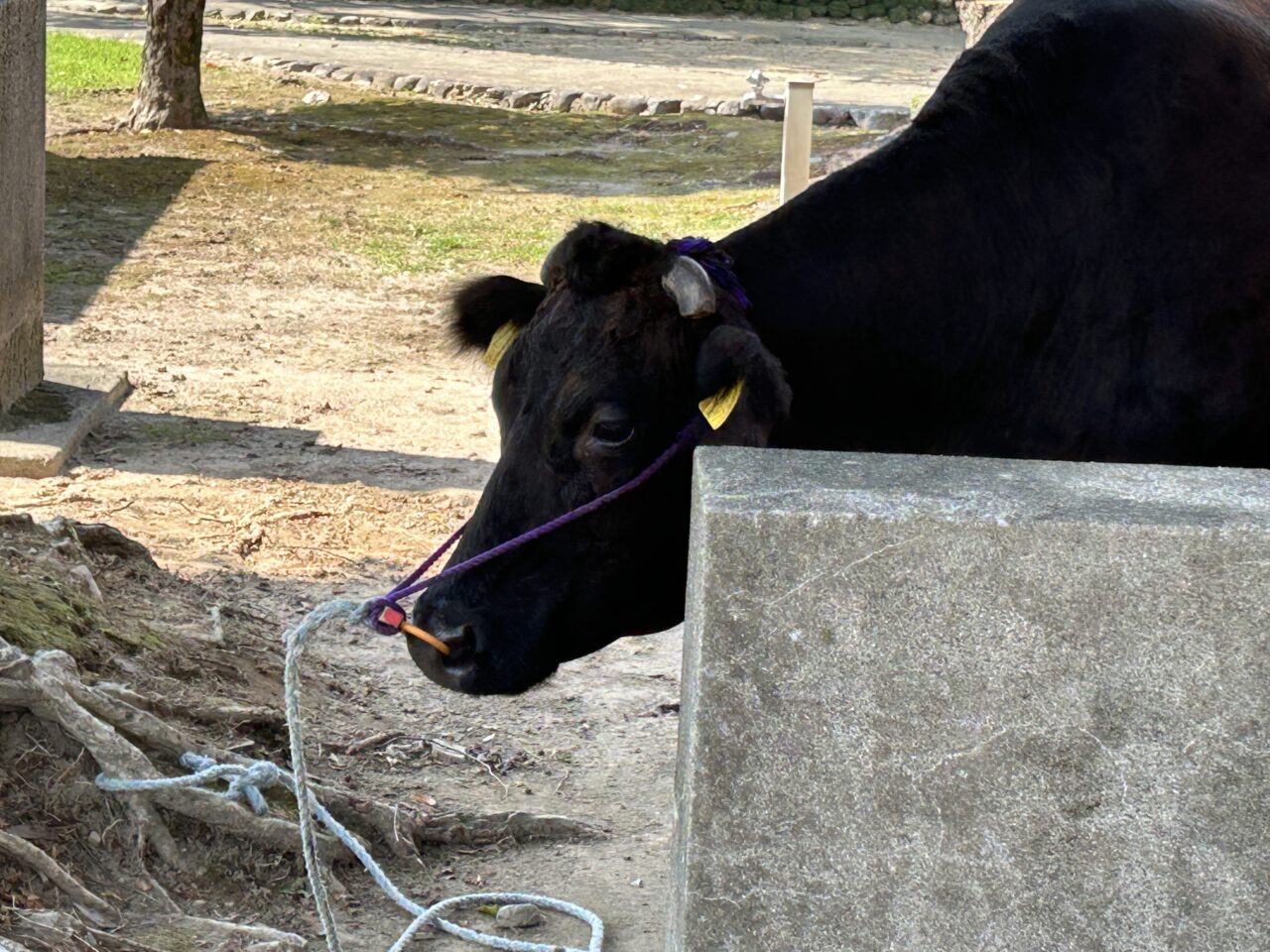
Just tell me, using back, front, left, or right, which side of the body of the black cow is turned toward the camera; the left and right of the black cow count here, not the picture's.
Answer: left

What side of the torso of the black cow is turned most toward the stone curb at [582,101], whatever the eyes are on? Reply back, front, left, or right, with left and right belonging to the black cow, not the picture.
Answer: right

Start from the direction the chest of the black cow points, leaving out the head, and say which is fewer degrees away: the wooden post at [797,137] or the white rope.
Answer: the white rope

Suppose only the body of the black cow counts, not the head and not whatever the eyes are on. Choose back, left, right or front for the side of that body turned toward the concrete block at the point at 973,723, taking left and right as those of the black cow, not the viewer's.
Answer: left

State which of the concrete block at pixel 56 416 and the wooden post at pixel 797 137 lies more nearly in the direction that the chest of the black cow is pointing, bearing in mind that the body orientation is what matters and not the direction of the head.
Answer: the concrete block

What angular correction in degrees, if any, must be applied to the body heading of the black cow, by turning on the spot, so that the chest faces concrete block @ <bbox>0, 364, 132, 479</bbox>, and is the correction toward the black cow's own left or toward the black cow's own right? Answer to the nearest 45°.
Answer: approximately 45° to the black cow's own right

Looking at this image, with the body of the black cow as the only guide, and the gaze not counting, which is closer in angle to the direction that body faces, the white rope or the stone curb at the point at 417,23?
the white rope

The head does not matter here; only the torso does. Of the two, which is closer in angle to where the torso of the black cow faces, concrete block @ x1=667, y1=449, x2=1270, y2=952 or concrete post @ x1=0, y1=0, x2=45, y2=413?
the concrete post

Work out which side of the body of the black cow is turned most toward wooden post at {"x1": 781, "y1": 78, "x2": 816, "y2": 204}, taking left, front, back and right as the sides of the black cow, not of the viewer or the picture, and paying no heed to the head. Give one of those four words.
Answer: right
